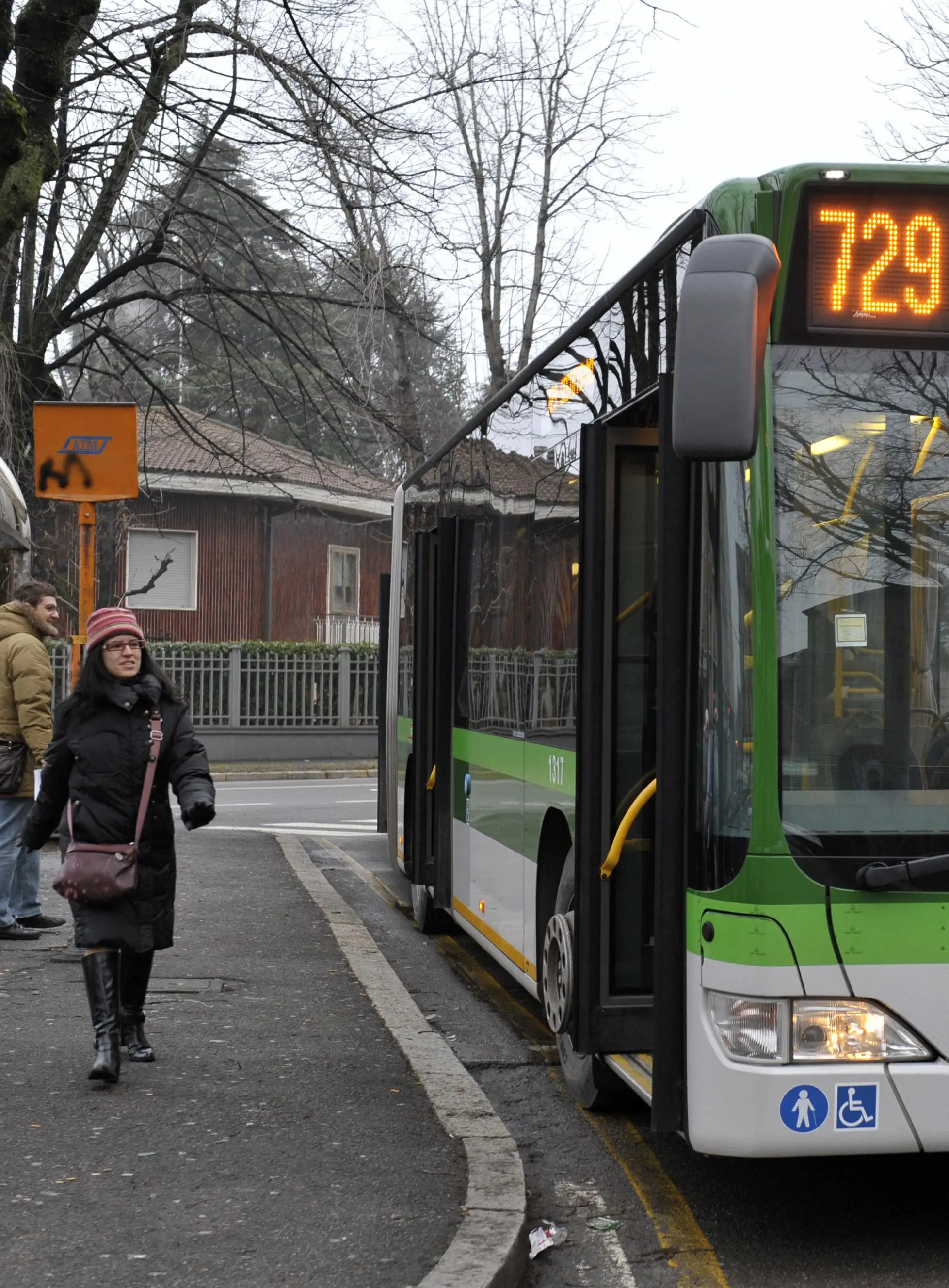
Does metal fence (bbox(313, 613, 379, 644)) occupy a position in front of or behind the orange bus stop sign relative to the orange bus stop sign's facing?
behind

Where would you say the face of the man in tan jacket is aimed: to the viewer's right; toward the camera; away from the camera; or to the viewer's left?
to the viewer's right

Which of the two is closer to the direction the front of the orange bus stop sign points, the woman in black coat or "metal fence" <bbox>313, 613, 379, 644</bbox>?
the woman in black coat

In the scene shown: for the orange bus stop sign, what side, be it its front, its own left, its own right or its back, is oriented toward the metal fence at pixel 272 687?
back

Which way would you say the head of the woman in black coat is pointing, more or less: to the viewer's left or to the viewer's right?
to the viewer's right

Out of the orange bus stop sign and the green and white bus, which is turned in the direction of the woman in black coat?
the orange bus stop sign

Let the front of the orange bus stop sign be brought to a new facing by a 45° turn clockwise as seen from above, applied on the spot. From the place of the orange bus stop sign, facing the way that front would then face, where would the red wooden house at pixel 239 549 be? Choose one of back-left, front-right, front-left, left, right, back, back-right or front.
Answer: back-right
